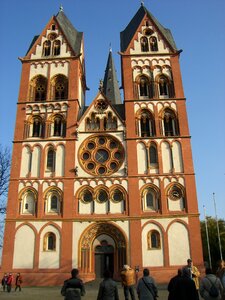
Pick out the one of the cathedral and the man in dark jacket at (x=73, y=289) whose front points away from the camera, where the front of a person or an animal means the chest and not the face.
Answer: the man in dark jacket

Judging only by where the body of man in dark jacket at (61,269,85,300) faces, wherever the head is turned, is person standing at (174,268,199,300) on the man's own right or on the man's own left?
on the man's own right

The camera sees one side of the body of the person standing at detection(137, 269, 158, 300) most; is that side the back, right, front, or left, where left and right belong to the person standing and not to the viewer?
back

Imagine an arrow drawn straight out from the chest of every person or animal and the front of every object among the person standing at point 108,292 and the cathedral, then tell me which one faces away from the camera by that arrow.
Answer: the person standing

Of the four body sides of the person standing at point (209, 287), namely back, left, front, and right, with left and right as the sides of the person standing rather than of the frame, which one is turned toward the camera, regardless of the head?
back

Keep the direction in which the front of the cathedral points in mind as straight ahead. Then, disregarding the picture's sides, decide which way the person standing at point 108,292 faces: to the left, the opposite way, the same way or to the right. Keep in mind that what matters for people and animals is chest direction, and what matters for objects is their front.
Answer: the opposite way

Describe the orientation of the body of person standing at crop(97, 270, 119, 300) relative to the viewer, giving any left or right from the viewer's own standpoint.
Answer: facing away from the viewer

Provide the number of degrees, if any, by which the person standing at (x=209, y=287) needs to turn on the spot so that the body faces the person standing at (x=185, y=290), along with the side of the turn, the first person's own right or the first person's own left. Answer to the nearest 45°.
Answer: approximately 135° to the first person's own left

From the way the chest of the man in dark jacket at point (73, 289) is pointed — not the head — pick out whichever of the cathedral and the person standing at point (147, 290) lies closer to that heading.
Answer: the cathedral

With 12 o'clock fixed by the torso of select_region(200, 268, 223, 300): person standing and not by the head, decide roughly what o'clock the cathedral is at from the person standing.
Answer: The cathedral is roughly at 11 o'clock from the person standing.

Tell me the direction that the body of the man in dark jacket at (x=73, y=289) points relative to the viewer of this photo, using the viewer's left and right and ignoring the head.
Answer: facing away from the viewer

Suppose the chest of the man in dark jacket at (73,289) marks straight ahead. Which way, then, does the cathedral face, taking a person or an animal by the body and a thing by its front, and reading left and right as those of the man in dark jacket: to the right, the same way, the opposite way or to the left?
the opposite way

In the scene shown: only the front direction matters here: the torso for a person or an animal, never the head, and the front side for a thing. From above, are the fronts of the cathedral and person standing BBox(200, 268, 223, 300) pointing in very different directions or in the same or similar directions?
very different directions
